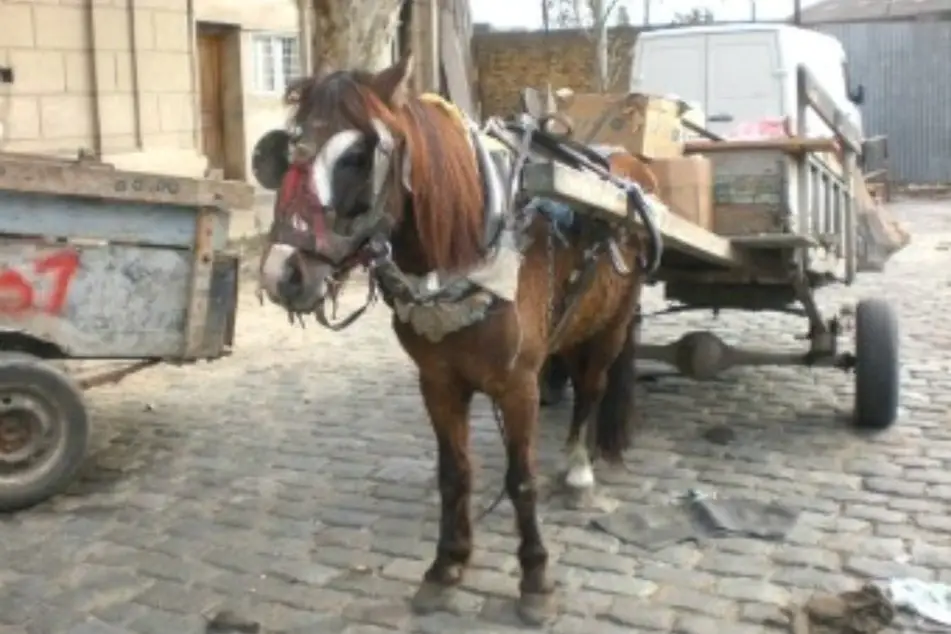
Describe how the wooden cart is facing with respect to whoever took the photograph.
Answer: facing the viewer and to the left of the viewer

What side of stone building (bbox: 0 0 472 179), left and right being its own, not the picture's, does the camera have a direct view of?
front

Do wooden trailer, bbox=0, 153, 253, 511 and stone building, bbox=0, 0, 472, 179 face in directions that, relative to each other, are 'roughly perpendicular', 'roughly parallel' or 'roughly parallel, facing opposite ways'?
roughly perpendicular

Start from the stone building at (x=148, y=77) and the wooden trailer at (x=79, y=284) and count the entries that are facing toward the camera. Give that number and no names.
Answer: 1

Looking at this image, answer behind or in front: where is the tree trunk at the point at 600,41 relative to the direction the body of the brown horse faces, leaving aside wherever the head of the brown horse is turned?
behind

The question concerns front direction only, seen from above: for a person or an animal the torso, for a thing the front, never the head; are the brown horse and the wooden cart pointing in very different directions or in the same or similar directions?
same or similar directions

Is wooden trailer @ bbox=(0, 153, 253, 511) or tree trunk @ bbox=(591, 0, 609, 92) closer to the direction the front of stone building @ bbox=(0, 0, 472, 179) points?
the wooden trailer

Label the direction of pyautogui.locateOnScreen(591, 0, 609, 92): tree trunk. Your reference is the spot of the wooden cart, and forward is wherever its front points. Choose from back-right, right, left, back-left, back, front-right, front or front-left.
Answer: back-right

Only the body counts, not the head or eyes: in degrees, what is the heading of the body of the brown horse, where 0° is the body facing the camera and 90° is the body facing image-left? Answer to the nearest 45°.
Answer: approximately 45°

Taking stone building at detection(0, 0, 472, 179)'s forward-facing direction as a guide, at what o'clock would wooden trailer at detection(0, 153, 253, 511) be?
The wooden trailer is roughly at 12 o'clock from the stone building.

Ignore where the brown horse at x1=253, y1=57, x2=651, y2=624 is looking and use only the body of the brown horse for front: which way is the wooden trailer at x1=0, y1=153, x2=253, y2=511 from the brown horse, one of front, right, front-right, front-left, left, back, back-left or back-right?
right

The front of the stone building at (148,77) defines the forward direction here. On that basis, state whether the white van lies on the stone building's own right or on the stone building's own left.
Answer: on the stone building's own left
